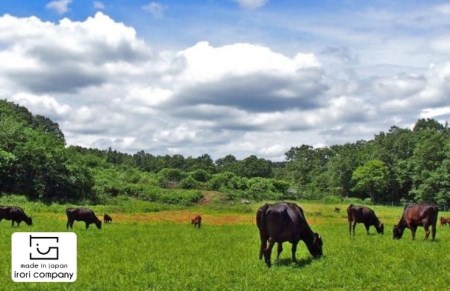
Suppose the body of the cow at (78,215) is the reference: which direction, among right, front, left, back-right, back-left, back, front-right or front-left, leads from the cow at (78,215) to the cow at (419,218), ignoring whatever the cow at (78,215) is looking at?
front-right

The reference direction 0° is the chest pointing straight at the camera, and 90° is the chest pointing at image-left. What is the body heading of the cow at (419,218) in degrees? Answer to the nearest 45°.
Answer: approximately 90°

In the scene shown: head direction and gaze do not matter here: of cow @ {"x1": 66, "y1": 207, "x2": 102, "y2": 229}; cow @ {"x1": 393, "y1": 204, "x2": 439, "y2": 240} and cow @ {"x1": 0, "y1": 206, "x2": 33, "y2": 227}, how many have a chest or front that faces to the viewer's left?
1

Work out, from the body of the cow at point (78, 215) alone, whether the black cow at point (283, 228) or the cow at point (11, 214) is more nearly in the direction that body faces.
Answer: the black cow

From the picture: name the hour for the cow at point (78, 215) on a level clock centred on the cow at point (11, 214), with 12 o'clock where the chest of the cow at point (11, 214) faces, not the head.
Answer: the cow at point (78, 215) is roughly at 1 o'clock from the cow at point (11, 214).

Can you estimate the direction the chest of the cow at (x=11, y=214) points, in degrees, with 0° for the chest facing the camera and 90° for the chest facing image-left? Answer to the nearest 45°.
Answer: approximately 270°

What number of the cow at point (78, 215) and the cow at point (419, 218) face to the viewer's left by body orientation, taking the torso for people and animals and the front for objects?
1

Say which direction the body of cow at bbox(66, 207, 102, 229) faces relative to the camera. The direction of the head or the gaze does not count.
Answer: to the viewer's right

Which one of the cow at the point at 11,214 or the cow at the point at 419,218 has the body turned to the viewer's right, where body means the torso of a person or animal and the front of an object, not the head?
the cow at the point at 11,214

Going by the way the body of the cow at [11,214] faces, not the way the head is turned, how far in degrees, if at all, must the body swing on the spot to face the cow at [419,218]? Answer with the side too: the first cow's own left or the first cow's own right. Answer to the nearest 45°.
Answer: approximately 45° to the first cow's own right

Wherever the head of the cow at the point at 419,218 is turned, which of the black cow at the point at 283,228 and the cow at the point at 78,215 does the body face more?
the cow

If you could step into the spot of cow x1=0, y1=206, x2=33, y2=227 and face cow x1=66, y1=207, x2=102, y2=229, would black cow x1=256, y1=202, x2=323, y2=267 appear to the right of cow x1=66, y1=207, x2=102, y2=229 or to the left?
right
